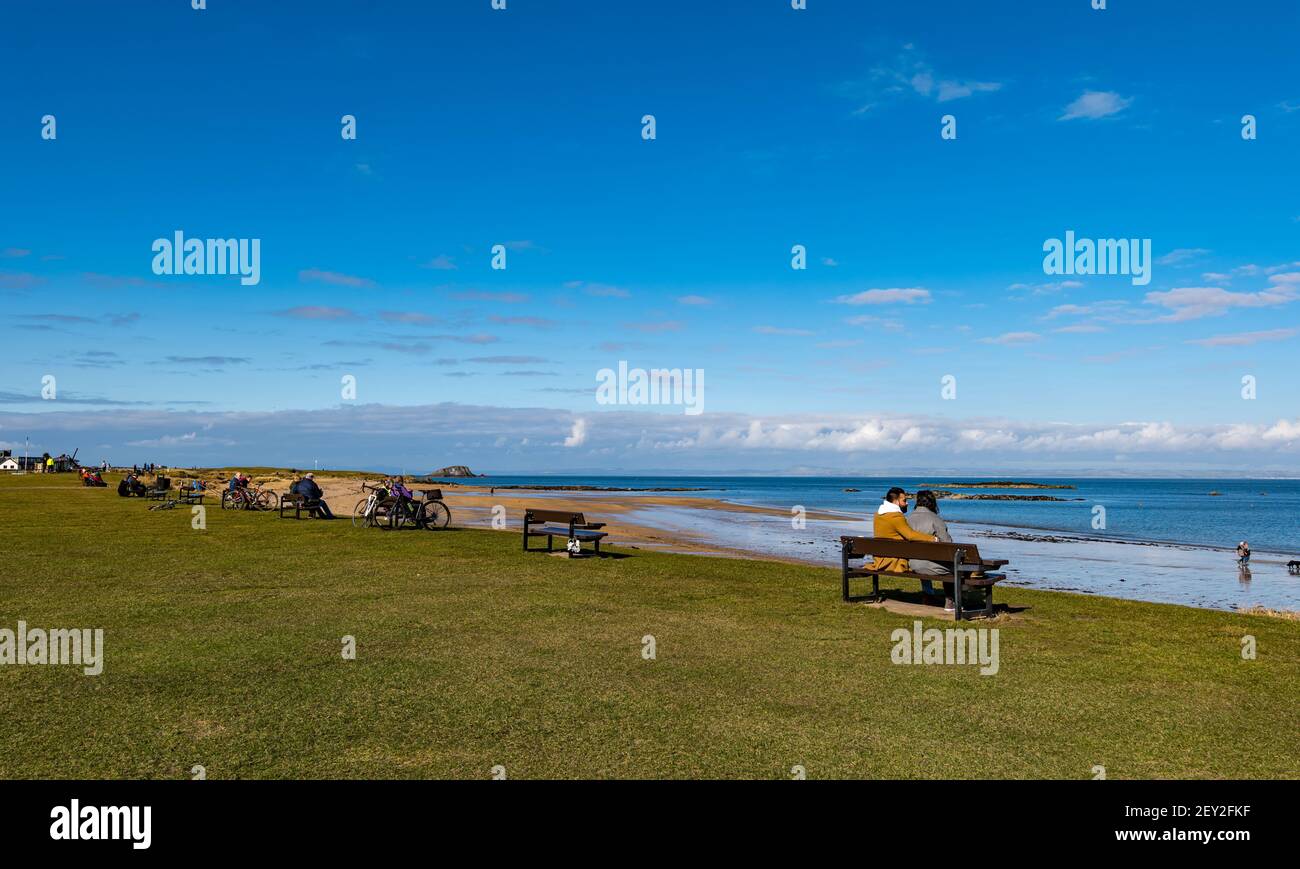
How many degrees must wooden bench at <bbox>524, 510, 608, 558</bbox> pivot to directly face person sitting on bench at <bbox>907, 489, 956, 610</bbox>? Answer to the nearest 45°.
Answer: approximately 90° to its right

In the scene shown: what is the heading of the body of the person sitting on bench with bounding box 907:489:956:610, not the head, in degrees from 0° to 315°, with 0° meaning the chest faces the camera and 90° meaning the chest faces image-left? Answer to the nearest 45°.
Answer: approximately 225°

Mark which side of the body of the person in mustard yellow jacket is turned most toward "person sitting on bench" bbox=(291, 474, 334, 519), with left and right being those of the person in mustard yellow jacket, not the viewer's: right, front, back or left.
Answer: left

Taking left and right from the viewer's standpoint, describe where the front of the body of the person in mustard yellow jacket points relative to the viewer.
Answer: facing away from the viewer and to the right of the viewer

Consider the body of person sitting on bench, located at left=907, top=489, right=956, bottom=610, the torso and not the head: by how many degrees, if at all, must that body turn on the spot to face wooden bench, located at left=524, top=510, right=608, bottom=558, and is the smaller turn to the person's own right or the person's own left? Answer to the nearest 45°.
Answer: approximately 90° to the person's own left

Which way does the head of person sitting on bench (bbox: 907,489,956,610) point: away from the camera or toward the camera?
away from the camera

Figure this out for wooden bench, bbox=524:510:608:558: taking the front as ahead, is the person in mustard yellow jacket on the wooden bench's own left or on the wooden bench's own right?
on the wooden bench's own right

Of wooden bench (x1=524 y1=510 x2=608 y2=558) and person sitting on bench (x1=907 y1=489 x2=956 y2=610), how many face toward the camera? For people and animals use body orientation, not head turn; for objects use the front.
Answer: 0

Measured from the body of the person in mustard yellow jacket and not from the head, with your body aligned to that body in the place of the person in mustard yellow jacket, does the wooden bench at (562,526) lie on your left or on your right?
on your left

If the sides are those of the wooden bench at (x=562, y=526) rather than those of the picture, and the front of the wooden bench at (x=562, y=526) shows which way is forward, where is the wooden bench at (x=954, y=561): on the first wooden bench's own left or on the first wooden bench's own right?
on the first wooden bench's own right
